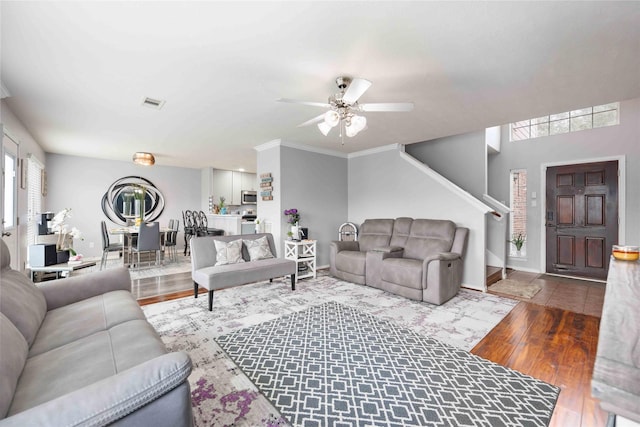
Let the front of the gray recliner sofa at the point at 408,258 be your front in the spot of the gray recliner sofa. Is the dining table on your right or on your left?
on your right

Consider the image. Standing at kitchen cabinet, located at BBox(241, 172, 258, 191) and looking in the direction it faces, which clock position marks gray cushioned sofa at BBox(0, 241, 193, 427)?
The gray cushioned sofa is roughly at 12 o'clock from the kitchen cabinet.

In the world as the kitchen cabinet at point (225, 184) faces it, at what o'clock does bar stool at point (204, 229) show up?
The bar stool is roughly at 2 o'clock from the kitchen cabinet.

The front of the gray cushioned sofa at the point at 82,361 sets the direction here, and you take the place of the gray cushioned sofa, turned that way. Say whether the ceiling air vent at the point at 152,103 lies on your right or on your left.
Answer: on your left

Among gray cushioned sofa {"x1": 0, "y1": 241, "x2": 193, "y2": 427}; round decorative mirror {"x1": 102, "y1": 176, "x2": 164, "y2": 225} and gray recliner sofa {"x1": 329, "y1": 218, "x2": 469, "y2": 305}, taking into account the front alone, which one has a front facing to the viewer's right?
the gray cushioned sofa

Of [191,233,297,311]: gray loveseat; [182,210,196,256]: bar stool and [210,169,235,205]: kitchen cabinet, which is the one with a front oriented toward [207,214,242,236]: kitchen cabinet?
[210,169,235,205]: kitchen cabinet

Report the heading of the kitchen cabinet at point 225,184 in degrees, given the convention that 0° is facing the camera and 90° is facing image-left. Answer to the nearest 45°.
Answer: approximately 315°

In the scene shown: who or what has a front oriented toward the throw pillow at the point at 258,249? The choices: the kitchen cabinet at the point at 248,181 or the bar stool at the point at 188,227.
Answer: the kitchen cabinet

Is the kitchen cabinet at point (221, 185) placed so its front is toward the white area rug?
yes

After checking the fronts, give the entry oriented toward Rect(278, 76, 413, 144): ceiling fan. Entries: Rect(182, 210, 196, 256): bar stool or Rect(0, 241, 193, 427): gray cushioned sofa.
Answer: the gray cushioned sofa

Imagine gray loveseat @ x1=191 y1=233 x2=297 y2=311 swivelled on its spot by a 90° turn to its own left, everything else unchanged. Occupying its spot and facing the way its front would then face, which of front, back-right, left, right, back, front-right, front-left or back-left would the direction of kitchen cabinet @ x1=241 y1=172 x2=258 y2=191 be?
front-left

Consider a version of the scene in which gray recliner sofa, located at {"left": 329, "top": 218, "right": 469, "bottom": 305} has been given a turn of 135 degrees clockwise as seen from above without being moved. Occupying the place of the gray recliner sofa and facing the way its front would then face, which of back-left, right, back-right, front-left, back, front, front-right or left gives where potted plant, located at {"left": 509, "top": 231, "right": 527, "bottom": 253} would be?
front-right
